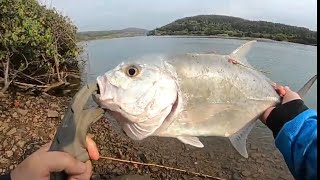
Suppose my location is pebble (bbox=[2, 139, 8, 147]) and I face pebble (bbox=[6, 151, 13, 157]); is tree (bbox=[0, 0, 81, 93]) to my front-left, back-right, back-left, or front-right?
back-left

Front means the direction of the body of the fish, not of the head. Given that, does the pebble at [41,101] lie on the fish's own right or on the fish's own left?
on the fish's own right

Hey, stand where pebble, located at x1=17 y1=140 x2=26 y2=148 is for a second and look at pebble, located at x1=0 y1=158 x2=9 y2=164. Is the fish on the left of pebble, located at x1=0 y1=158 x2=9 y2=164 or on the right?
left

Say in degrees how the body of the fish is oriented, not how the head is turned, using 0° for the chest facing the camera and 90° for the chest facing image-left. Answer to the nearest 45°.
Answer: approximately 90°

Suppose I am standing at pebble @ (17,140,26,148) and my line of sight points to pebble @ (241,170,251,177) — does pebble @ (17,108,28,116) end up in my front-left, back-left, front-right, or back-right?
back-left
